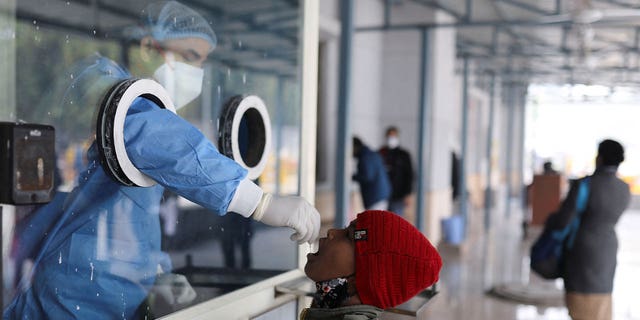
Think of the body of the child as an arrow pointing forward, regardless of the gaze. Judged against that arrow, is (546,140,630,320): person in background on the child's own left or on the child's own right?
on the child's own right

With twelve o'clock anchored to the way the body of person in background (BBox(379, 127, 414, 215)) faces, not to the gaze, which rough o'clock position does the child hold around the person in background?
The child is roughly at 12 o'clock from the person in background.

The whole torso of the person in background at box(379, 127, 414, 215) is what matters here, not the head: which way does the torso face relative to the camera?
toward the camera

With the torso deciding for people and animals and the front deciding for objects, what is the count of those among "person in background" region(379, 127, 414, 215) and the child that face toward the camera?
1

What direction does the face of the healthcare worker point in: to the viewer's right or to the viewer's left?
to the viewer's right

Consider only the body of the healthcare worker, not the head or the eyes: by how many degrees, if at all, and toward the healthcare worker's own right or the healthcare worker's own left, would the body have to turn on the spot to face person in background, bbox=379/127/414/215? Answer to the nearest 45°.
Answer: approximately 90° to the healthcare worker's own left

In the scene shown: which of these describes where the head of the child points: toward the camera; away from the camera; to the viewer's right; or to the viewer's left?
to the viewer's left

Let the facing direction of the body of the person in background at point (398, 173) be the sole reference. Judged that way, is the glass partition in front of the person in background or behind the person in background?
in front

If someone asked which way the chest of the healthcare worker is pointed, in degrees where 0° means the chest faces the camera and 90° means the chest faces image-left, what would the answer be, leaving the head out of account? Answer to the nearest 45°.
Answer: approximately 315°

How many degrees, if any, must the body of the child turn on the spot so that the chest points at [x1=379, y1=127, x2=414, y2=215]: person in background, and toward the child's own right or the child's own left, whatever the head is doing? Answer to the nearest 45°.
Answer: approximately 90° to the child's own right

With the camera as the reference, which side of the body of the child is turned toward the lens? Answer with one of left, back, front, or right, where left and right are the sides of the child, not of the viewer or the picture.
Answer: left

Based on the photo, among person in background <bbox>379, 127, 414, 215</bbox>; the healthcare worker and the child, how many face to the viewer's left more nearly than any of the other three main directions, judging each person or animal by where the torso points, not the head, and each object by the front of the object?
1
